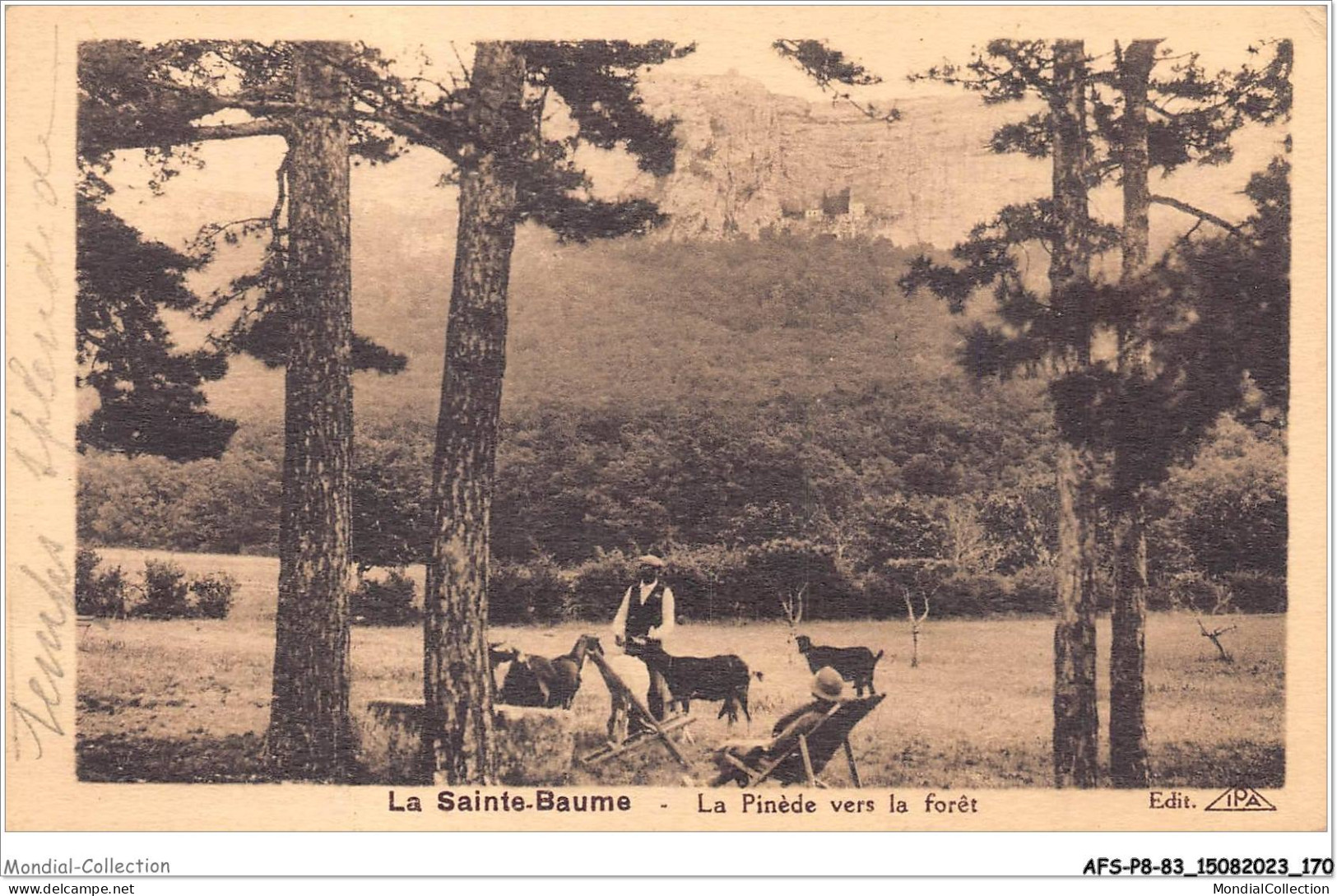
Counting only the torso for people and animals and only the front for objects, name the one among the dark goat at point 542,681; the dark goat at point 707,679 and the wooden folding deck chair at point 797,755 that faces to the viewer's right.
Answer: the dark goat at point 542,681

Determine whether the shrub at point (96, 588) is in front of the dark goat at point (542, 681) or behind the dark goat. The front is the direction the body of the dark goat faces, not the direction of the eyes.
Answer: behind

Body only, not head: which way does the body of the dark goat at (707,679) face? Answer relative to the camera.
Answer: to the viewer's left

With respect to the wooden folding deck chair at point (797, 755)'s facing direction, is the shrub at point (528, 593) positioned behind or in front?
in front

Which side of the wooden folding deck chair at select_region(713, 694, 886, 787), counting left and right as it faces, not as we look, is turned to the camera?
left

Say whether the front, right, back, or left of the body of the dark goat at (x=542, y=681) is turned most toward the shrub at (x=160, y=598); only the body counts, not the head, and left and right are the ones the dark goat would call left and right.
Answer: back

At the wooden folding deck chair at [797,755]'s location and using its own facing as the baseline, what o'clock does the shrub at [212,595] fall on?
The shrub is roughly at 12 o'clock from the wooden folding deck chair.

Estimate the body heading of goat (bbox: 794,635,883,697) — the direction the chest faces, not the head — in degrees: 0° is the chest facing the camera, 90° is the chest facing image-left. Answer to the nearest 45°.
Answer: approximately 90°

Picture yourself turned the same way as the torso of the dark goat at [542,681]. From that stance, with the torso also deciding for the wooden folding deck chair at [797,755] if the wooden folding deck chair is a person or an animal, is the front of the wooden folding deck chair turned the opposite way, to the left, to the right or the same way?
the opposite way

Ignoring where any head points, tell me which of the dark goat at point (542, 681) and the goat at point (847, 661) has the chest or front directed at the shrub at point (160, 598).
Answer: the goat
